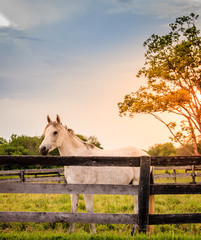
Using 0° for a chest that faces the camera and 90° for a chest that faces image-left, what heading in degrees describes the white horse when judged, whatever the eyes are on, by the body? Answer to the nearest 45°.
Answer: approximately 90°
